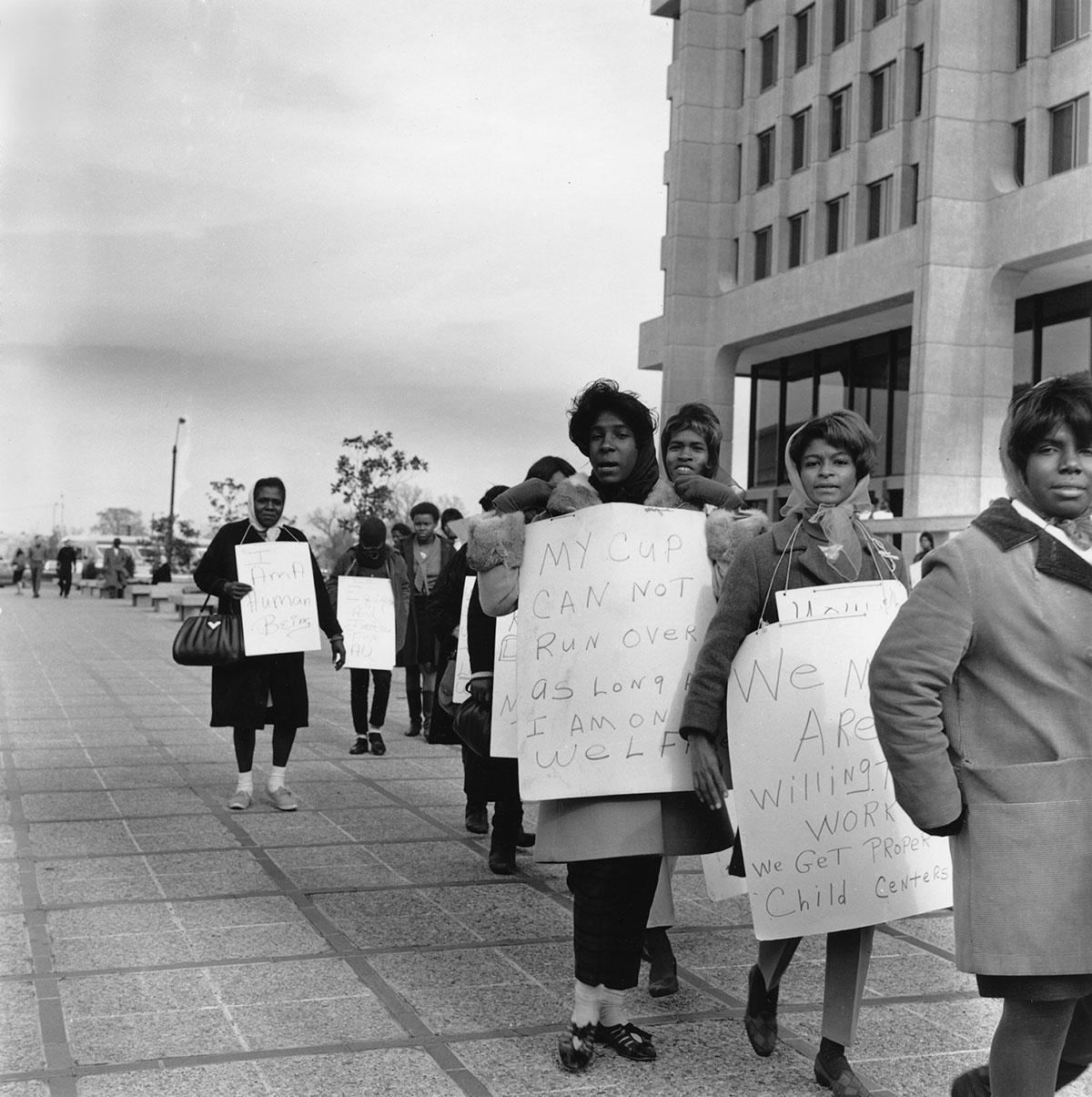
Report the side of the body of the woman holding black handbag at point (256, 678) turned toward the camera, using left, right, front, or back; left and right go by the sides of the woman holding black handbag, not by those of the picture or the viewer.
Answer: front

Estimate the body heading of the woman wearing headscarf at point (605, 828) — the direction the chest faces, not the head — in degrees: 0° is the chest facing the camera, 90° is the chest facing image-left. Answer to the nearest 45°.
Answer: approximately 0°

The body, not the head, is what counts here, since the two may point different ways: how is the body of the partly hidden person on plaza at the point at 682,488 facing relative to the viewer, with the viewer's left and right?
facing the viewer

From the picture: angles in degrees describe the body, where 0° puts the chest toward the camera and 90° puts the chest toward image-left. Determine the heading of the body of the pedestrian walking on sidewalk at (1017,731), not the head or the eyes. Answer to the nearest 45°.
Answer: approximately 315°

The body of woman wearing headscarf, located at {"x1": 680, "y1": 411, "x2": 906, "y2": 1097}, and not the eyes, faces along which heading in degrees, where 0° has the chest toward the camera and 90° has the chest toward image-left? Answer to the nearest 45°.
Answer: approximately 0°

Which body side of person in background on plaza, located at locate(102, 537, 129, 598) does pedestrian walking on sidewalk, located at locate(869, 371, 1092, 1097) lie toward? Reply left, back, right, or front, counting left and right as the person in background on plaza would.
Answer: front

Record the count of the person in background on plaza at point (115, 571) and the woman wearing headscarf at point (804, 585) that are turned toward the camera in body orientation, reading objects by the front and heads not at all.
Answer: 2

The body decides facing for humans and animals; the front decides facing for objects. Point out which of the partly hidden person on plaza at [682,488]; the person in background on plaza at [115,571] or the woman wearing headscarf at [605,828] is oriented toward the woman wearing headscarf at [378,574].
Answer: the person in background on plaza at [115,571]

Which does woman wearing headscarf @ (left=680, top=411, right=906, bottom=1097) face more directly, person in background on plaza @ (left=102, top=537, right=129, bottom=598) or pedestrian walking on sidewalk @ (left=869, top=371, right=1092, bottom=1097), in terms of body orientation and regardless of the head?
the pedestrian walking on sidewalk

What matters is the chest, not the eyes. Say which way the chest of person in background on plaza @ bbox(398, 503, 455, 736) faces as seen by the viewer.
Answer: toward the camera

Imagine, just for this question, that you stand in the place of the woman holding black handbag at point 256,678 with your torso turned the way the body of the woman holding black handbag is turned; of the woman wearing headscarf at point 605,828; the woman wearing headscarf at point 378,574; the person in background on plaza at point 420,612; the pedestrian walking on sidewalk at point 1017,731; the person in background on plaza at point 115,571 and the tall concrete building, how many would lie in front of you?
2

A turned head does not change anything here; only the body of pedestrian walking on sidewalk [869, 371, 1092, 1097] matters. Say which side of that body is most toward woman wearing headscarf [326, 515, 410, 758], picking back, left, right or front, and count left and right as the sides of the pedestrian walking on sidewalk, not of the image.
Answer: back

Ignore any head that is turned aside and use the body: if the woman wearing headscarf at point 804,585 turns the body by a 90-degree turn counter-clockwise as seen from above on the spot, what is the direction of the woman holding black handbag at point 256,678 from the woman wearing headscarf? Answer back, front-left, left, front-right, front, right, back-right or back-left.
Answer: back-left

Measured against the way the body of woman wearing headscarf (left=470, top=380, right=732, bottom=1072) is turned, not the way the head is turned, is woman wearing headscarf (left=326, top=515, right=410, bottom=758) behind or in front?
behind

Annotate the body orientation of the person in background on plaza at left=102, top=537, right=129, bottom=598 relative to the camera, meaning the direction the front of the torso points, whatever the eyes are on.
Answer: toward the camera
